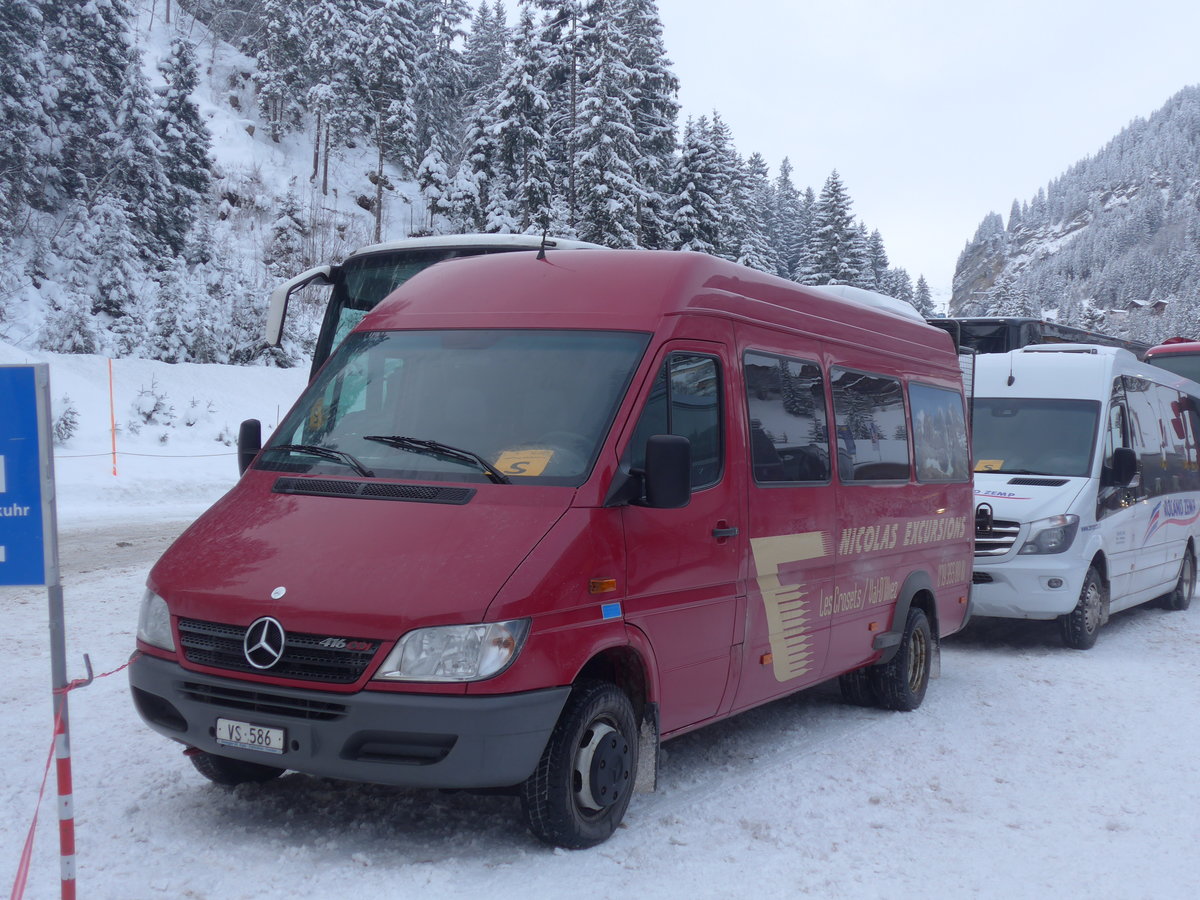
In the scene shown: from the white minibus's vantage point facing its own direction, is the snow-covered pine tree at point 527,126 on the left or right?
on its right

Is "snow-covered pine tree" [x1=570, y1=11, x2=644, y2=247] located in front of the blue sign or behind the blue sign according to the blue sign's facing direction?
behind

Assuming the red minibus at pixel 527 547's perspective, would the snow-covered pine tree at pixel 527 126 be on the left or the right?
on its right

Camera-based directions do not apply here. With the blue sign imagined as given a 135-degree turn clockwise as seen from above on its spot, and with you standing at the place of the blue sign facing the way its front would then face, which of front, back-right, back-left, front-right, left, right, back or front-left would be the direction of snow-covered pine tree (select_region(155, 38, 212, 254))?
front-right

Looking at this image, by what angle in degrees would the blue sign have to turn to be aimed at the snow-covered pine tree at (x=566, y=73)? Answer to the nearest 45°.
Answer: approximately 135° to its left

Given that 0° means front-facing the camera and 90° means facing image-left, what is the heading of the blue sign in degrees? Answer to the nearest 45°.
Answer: approximately 0°

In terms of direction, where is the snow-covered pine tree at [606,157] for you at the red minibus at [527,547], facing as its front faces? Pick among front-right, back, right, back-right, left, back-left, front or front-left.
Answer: back-right

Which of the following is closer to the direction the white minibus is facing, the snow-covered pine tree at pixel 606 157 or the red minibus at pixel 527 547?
the red minibus

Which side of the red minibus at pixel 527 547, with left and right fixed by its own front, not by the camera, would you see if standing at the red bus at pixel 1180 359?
back

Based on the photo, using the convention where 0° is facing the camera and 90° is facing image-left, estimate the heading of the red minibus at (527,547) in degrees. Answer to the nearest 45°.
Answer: approximately 45°

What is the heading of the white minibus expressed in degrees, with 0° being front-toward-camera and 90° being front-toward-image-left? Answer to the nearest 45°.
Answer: approximately 45°

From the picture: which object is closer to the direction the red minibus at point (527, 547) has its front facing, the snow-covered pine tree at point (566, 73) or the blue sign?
the blue sign
